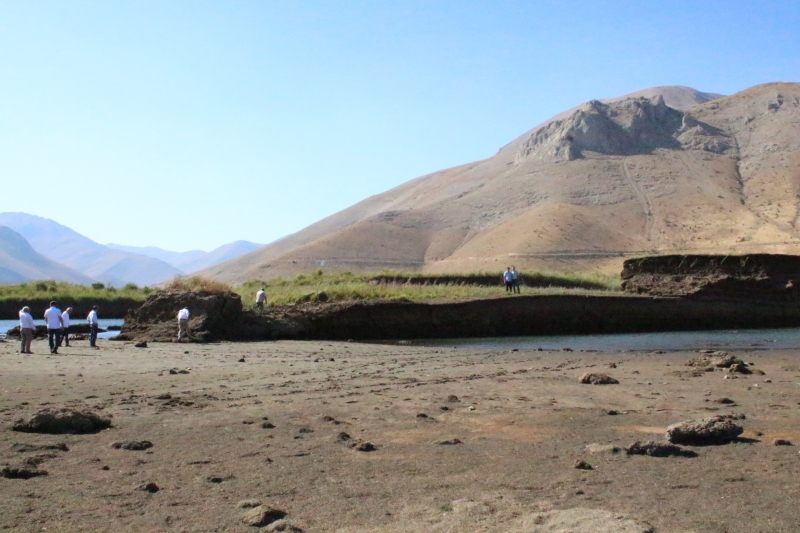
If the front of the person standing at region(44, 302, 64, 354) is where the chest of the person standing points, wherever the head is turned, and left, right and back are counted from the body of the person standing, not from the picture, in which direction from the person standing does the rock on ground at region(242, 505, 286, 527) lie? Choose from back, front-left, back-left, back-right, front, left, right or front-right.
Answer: back

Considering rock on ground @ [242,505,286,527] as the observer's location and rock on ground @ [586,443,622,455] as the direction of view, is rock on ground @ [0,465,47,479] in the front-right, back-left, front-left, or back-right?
back-left

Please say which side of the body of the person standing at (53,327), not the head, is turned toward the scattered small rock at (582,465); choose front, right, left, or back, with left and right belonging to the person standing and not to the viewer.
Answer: back

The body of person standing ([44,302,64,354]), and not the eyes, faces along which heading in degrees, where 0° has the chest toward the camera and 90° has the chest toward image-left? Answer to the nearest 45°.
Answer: approximately 180°

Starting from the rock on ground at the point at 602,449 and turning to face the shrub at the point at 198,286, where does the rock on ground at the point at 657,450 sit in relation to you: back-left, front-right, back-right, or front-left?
back-right

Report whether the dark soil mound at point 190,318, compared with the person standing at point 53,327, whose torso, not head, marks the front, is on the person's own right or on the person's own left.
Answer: on the person's own right

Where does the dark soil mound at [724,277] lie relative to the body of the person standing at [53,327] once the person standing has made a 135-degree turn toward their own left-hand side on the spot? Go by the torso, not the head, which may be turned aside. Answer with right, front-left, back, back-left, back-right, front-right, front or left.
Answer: back-left

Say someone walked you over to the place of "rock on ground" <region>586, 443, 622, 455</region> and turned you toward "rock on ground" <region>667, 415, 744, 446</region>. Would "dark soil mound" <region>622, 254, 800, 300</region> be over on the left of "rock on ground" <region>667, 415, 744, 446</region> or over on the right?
left

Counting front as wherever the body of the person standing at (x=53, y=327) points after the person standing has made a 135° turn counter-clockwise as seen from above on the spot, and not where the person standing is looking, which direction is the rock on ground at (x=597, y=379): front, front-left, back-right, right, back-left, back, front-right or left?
left

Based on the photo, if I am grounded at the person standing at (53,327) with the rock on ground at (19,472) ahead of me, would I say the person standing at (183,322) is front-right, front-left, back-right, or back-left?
back-left

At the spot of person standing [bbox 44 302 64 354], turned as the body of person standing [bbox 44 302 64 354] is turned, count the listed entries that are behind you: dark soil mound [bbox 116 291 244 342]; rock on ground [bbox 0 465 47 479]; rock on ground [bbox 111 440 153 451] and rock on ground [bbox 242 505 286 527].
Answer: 3

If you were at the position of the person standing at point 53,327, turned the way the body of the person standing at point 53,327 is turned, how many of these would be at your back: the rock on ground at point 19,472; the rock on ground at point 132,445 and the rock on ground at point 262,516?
3

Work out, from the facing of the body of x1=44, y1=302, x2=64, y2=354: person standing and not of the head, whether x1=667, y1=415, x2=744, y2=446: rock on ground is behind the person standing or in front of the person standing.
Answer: behind

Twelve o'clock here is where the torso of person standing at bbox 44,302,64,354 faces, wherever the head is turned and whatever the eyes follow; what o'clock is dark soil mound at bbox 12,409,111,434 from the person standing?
The dark soil mound is roughly at 6 o'clock from the person standing.

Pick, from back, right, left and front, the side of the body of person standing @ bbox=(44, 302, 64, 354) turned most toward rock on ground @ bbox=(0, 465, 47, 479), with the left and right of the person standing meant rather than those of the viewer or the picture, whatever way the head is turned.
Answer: back

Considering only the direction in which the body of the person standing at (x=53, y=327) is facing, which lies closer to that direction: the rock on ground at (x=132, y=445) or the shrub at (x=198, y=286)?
the shrub
